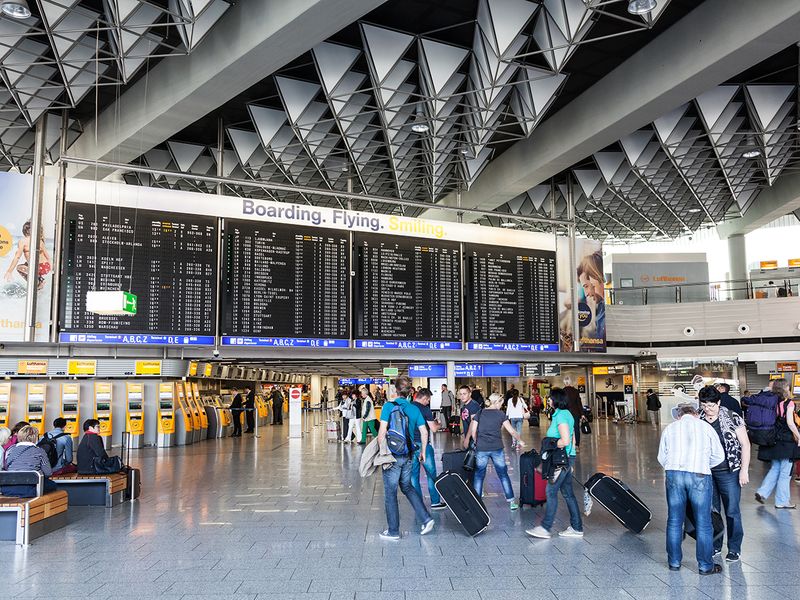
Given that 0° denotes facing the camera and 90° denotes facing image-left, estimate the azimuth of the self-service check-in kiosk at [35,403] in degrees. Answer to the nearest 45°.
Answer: approximately 0°

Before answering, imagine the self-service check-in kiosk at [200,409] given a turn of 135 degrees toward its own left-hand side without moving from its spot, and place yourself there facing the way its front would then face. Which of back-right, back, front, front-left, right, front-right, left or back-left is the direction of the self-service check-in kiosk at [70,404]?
back-left

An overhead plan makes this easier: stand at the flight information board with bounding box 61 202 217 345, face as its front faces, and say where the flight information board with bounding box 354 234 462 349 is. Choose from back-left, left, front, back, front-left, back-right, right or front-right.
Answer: left

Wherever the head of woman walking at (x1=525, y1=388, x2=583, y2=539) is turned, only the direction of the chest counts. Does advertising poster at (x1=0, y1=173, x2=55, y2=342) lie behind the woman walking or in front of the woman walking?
in front

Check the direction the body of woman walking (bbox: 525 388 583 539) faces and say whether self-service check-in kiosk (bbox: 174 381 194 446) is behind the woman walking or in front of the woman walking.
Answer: in front

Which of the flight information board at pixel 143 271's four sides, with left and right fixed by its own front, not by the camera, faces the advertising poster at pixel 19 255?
right

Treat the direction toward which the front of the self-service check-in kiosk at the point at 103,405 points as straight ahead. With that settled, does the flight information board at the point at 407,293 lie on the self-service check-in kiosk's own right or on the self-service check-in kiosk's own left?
on the self-service check-in kiosk's own left

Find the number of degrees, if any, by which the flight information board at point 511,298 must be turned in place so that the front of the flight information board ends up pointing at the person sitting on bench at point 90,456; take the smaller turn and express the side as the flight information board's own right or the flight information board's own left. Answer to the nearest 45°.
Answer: approximately 90° to the flight information board's own right
